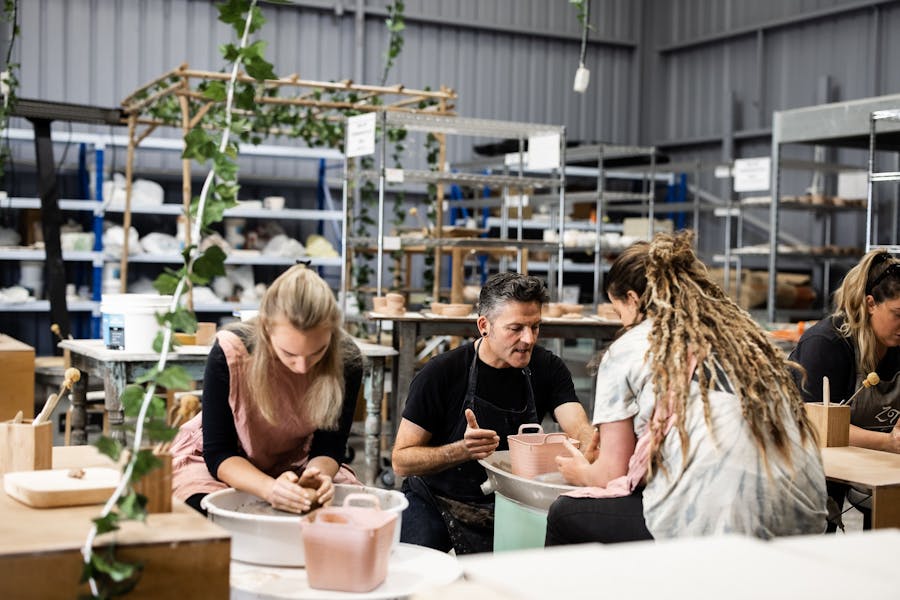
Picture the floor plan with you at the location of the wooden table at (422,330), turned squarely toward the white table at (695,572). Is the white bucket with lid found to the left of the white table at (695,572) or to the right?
right

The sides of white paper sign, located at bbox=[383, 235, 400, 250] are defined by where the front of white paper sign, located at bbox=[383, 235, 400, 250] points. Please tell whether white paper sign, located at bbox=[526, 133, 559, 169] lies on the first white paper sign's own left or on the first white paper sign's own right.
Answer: on the first white paper sign's own left

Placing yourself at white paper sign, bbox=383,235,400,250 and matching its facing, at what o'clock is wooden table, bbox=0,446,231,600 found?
The wooden table is roughly at 12 o'clock from the white paper sign.

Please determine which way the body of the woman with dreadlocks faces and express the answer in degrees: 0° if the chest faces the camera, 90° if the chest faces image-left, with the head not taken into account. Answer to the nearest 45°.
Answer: approximately 135°

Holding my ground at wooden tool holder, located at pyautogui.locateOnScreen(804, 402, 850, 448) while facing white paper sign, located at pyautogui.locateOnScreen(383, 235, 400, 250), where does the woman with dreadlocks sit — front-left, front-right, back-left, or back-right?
back-left

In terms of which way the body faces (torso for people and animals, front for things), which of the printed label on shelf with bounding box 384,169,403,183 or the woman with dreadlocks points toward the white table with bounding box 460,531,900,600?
the printed label on shelf

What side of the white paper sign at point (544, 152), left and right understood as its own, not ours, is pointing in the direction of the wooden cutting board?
front

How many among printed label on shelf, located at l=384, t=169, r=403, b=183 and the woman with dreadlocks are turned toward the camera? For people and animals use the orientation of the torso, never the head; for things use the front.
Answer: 1

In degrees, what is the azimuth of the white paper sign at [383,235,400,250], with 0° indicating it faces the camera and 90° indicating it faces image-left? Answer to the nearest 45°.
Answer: approximately 0°

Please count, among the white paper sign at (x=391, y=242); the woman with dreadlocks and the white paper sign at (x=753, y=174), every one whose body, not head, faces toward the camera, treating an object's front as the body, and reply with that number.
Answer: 2

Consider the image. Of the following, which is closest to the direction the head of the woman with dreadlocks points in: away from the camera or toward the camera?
away from the camera

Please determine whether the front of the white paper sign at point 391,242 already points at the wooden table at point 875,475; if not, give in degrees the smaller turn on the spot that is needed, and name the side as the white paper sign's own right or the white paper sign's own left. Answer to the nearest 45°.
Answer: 0° — it already faces it
